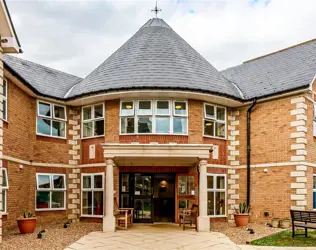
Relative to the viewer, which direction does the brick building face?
toward the camera

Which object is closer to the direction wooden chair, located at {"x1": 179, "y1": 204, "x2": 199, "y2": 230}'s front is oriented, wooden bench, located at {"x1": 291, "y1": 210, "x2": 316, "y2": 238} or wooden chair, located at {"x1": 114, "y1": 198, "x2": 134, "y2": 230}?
the wooden chair

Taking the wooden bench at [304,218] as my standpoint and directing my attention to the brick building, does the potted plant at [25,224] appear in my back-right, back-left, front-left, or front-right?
front-left

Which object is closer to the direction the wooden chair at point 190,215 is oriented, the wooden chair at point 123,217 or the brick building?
the wooden chair
